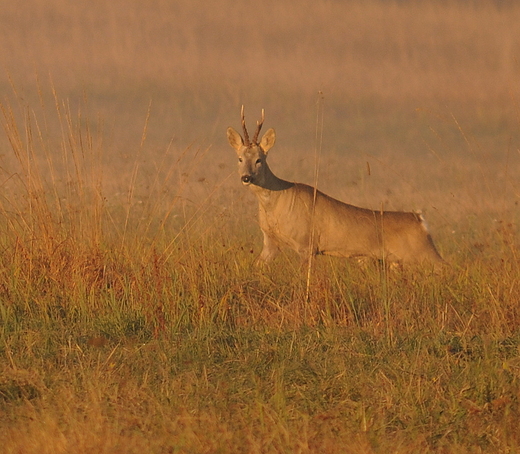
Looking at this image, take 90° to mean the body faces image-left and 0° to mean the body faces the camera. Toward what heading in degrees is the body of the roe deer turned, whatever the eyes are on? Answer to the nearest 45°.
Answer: approximately 90°
